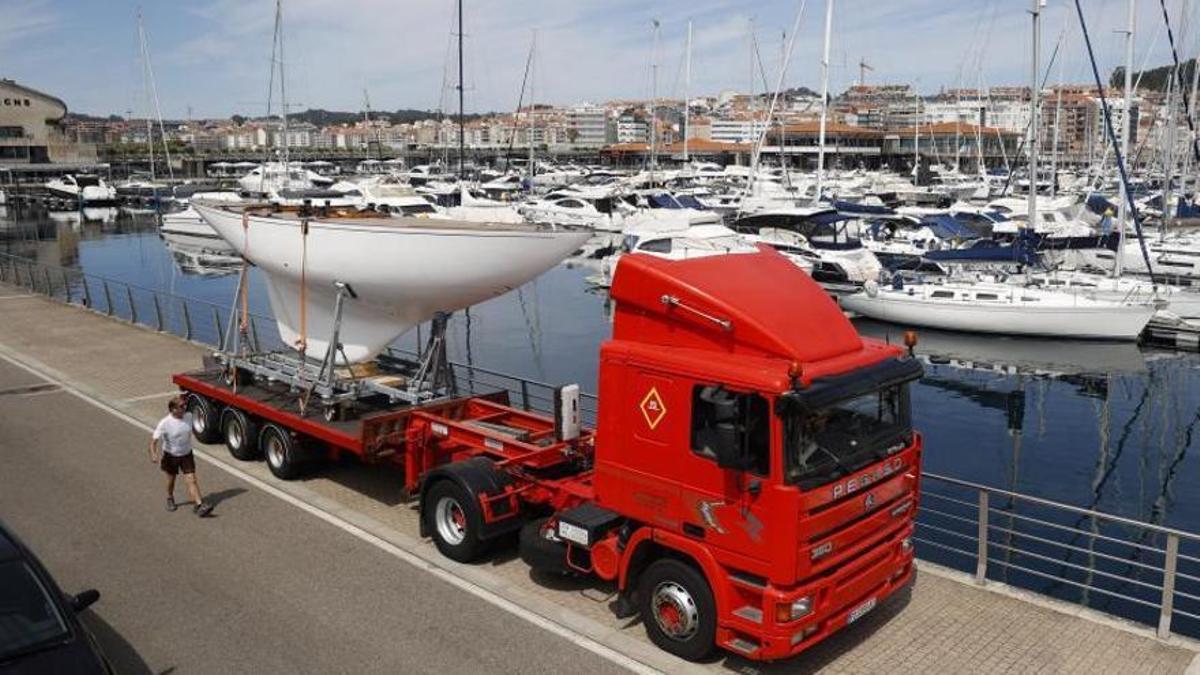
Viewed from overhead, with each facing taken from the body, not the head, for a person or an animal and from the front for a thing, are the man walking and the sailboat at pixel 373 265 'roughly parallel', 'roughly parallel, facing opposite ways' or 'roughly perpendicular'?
roughly parallel

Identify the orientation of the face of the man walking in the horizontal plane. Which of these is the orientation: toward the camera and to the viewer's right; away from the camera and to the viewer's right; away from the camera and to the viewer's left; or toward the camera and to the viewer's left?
toward the camera and to the viewer's right

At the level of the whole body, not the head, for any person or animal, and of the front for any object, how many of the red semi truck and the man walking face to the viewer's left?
0

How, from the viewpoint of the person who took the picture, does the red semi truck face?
facing the viewer and to the right of the viewer

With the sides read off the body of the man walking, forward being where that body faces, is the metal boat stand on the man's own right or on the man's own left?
on the man's own left

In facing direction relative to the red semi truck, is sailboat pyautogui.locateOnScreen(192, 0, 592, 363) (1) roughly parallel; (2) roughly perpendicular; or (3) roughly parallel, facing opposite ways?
roughly parallel

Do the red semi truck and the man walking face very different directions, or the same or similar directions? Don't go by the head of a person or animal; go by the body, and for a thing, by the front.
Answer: same or similar directions

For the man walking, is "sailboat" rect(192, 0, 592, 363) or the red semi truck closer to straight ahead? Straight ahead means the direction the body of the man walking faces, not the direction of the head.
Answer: the red semi truck

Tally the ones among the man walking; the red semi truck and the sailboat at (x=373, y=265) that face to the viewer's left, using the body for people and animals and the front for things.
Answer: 0

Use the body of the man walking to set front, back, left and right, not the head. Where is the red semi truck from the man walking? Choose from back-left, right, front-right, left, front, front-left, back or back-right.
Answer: front
